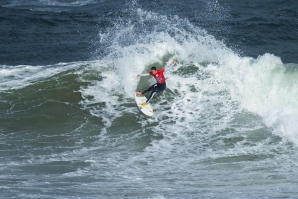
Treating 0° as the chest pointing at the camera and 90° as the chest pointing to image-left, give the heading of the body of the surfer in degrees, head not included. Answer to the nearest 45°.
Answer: approximately 45°
